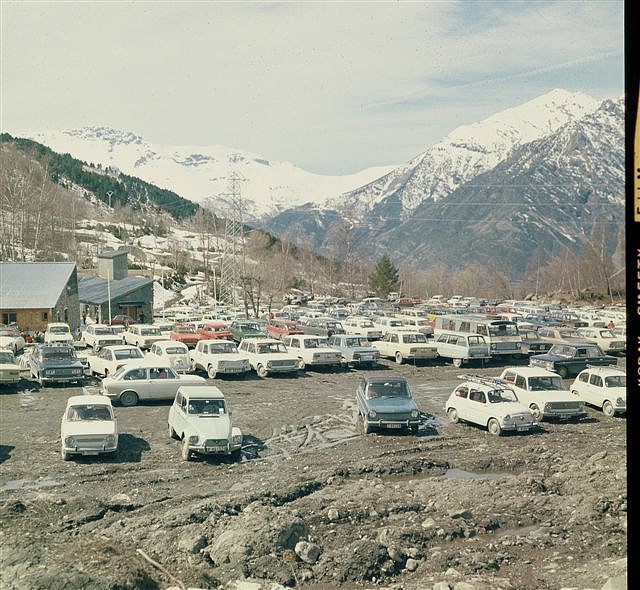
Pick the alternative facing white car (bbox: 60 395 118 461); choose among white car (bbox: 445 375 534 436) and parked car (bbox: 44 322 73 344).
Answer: the parked car

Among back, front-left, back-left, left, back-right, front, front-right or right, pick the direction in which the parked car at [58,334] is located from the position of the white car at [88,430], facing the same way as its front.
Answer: back

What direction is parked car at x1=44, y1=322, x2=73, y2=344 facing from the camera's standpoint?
toward the camera

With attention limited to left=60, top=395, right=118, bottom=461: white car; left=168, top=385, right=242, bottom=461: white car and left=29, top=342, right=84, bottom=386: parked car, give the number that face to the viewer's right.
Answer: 0

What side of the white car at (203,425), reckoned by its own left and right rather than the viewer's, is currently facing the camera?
front

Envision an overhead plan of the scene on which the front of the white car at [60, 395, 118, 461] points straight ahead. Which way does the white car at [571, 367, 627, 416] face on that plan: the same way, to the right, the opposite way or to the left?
the same way

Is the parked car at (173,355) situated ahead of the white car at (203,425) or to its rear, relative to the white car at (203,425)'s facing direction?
to the rear

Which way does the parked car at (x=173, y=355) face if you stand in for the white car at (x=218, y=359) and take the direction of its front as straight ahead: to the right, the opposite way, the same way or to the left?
the same way

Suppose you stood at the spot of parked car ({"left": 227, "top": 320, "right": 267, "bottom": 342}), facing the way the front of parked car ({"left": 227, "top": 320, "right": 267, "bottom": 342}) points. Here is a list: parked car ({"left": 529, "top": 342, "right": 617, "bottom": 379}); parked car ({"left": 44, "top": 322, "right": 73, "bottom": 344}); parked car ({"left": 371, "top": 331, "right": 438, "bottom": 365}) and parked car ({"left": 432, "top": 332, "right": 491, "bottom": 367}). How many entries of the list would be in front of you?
3

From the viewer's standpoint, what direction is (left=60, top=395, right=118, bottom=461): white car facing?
toward the camera

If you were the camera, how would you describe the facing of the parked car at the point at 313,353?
facing the viewer and to the right of the viewer

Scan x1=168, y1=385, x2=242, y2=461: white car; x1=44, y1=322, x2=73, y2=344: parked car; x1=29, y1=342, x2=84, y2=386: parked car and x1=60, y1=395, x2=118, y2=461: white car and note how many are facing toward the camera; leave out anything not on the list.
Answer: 4

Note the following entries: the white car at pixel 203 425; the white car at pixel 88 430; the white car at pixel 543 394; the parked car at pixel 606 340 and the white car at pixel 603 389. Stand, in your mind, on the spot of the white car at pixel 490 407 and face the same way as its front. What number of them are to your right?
2

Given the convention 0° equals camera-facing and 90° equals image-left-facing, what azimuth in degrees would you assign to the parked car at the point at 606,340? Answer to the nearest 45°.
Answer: approximately 315°

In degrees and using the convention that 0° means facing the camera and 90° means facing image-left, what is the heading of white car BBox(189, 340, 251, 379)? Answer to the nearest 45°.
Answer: approximately 315°
